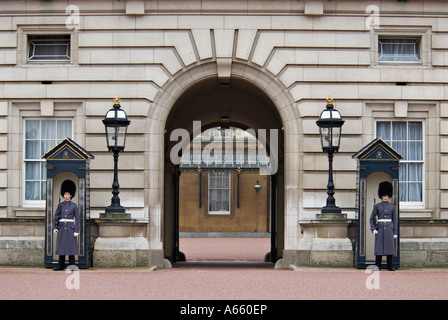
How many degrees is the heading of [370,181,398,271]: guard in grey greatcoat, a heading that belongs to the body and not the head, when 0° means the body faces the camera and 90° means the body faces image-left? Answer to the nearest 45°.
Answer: approximately 0°

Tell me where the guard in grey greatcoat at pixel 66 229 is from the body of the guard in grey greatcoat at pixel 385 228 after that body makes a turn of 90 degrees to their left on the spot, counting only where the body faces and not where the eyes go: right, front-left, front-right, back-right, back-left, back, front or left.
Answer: back

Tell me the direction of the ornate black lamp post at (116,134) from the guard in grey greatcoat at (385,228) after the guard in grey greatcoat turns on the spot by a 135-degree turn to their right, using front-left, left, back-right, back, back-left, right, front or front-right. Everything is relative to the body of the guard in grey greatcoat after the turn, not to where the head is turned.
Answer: front-left
